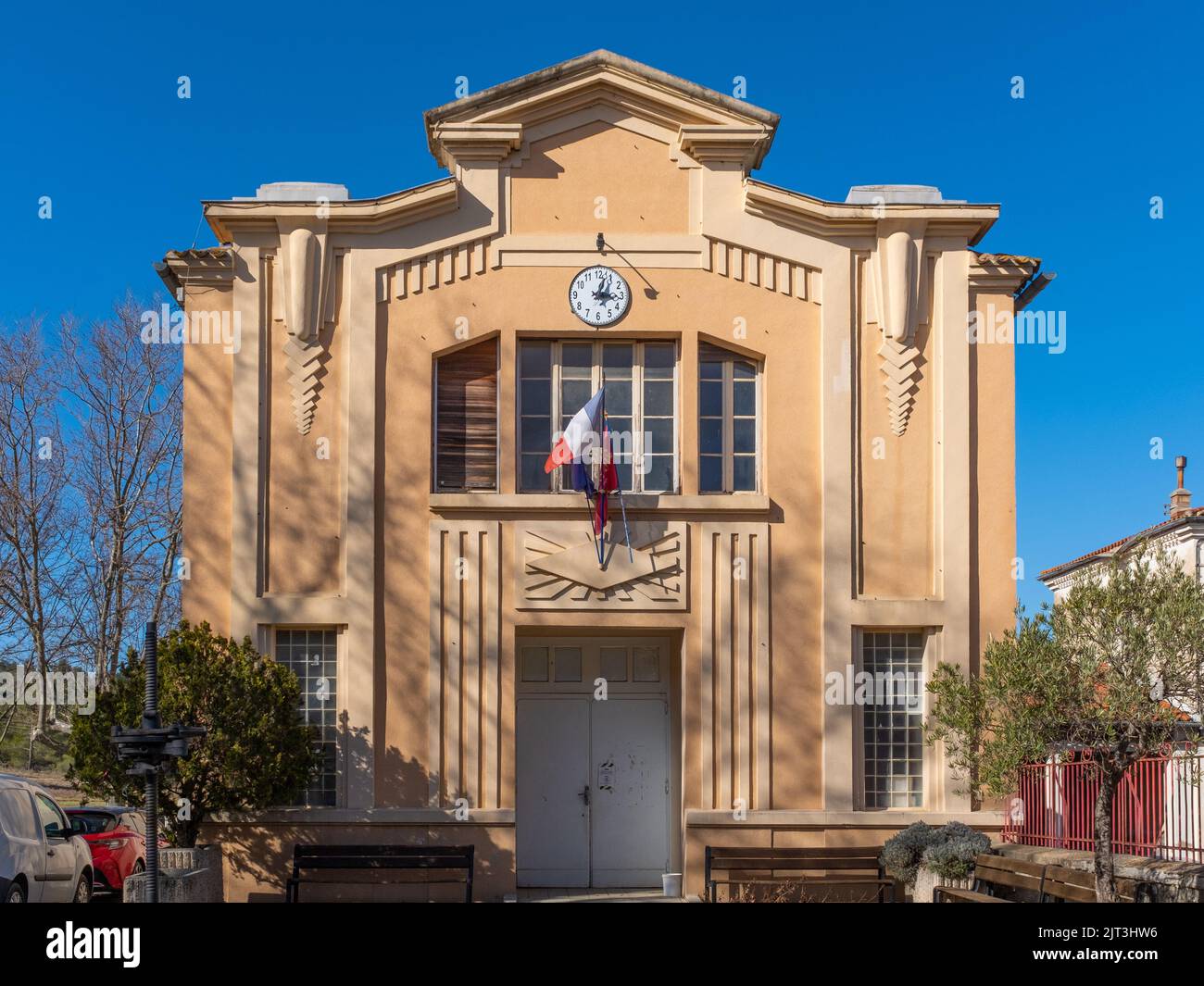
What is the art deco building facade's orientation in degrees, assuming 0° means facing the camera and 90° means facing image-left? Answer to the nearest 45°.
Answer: approximately 0°

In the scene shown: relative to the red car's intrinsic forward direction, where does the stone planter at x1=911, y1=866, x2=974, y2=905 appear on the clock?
The stone planter is roughly at 3 o'clock from the red car.

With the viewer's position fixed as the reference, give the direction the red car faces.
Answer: facing away from the viewer and to the right of the viewer

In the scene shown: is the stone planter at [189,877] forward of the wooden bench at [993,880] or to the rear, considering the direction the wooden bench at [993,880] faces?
forward
